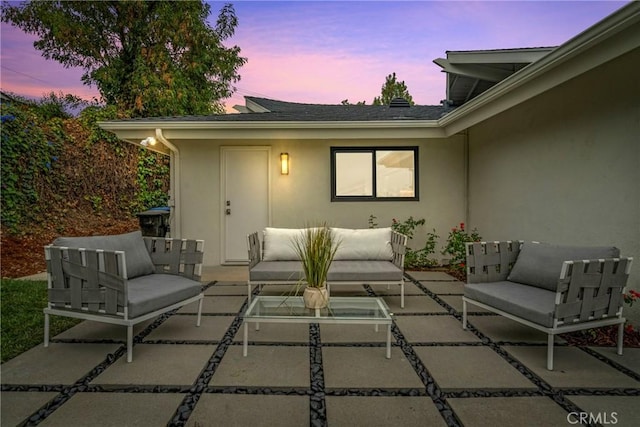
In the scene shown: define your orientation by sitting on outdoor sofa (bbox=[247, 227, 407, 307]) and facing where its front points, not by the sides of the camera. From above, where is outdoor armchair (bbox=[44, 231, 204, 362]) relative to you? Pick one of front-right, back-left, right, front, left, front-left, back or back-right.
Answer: front-right

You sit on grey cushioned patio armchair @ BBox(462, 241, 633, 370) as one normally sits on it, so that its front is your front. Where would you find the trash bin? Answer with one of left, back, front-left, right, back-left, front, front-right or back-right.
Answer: front-right

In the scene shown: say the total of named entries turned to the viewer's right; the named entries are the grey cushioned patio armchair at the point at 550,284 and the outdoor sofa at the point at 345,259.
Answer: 0

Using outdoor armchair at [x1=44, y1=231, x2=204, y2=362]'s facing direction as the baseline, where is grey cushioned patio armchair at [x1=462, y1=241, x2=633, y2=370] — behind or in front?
in front

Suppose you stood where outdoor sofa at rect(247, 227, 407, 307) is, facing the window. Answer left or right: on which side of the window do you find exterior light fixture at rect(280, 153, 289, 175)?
left

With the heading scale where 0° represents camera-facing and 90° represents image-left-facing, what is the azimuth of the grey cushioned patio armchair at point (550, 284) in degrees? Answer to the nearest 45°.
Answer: approximately 45°

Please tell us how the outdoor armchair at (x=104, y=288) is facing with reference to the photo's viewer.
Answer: facing the viewer and to the right of the viewer

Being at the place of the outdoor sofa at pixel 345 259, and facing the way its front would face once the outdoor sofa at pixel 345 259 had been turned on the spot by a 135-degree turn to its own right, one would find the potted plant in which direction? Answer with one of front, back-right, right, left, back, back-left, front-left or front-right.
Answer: back-left

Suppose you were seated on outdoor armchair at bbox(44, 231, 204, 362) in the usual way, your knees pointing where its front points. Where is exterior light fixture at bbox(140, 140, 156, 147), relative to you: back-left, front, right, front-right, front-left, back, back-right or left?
back-left

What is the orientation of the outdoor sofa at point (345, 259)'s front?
toward the camera

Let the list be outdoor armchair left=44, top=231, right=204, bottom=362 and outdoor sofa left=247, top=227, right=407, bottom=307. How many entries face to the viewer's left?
0

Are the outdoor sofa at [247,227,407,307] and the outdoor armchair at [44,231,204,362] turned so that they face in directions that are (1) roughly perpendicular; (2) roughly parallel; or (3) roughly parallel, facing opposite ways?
roughly perpendicular

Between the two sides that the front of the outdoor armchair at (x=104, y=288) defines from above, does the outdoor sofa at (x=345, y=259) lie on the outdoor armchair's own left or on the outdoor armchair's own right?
on the outdoor armchair's own left

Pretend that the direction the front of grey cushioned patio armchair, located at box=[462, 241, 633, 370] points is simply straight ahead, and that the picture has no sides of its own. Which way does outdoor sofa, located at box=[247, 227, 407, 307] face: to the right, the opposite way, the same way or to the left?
to the left

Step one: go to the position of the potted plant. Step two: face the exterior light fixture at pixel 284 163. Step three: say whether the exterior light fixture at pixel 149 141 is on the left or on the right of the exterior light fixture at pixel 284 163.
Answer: left
